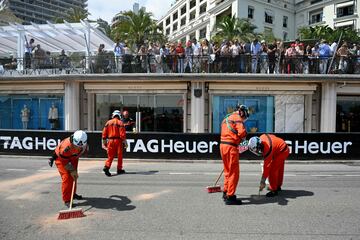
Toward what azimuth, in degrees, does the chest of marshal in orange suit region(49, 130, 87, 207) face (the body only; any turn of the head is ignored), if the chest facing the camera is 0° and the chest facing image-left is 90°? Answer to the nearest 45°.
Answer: approximately 315°

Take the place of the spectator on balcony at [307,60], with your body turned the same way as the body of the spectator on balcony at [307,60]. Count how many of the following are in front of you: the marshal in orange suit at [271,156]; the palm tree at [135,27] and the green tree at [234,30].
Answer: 1

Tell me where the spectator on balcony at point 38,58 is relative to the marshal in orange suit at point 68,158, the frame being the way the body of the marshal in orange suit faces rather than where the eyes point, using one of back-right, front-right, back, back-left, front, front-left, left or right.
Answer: back-left

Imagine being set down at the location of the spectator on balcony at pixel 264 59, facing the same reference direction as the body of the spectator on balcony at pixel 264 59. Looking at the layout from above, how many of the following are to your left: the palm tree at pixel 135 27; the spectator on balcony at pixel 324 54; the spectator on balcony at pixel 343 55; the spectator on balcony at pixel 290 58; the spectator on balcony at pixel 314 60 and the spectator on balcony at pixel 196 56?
4

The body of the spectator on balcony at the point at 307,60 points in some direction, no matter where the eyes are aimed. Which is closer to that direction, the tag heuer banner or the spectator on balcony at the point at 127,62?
the tag heuer banner

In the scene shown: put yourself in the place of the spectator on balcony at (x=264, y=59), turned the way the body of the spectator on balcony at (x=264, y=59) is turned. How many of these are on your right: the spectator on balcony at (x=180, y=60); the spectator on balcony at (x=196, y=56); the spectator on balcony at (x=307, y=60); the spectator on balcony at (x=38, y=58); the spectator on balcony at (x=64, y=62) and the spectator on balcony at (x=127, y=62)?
5

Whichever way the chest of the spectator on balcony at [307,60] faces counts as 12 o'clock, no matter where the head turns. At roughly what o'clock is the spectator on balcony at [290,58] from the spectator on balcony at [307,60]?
the spectator on balcony at [290,58] is roughly at 2 o'clock from the spectator on balcony at [307,60].

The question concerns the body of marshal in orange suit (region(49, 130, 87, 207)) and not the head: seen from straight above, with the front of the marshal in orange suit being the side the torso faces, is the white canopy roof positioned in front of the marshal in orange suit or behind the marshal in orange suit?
behind

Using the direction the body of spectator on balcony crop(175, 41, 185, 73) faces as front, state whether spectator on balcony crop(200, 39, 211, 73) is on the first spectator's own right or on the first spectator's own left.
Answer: on the first spectator's own left
